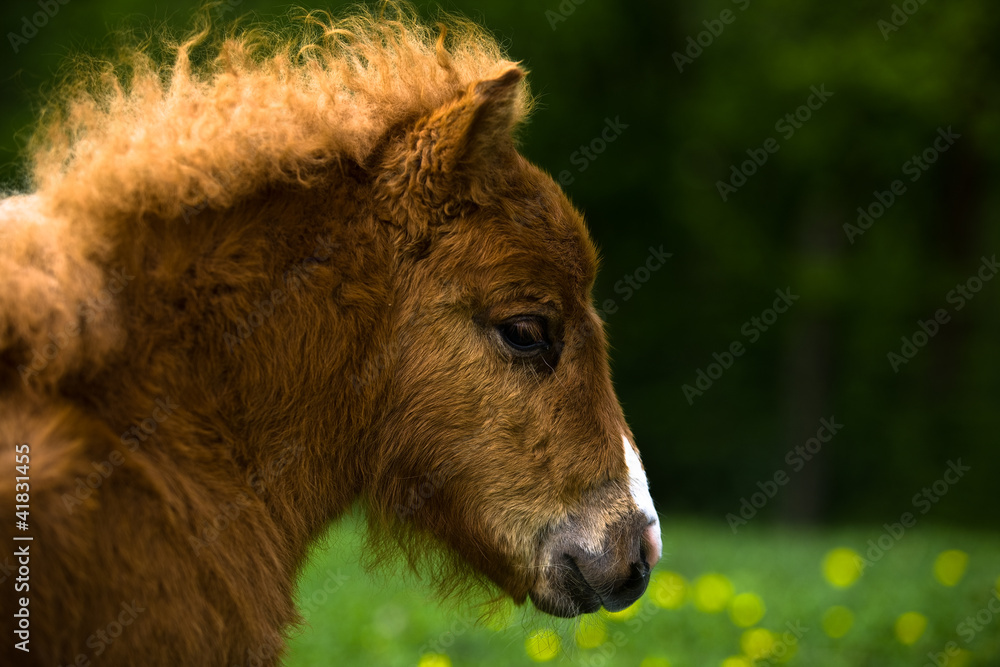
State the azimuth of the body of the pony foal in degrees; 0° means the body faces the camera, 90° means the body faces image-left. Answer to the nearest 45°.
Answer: approximately 270°
